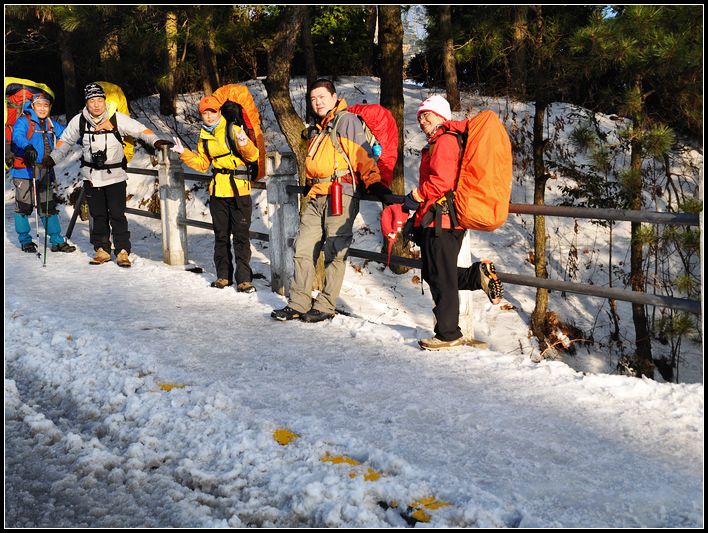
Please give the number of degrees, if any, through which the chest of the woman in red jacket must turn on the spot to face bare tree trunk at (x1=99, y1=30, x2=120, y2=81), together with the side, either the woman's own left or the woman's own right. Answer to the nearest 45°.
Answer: approximately 45° to the woman's own right

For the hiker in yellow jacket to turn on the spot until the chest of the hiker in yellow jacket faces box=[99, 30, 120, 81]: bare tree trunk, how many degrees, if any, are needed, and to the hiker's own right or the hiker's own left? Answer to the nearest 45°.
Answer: approximately 135° to the hiker's own right

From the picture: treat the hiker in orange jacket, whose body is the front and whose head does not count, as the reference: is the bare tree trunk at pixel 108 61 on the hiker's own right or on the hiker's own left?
on the hiker's own right

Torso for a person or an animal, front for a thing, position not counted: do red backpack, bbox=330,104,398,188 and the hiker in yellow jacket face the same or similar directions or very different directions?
very different directions

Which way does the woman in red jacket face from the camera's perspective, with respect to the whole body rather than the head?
to the viewer's left

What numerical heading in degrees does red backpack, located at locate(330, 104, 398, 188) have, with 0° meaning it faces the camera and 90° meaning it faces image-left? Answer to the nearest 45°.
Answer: approximately 225°

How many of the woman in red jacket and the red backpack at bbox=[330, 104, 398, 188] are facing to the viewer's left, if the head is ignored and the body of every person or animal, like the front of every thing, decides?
1

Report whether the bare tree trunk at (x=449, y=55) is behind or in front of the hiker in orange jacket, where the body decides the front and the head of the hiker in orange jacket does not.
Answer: behind

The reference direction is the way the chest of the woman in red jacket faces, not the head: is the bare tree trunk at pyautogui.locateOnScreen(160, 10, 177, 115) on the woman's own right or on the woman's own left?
on the woman's own right

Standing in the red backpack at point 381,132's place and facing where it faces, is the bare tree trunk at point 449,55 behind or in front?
in front
